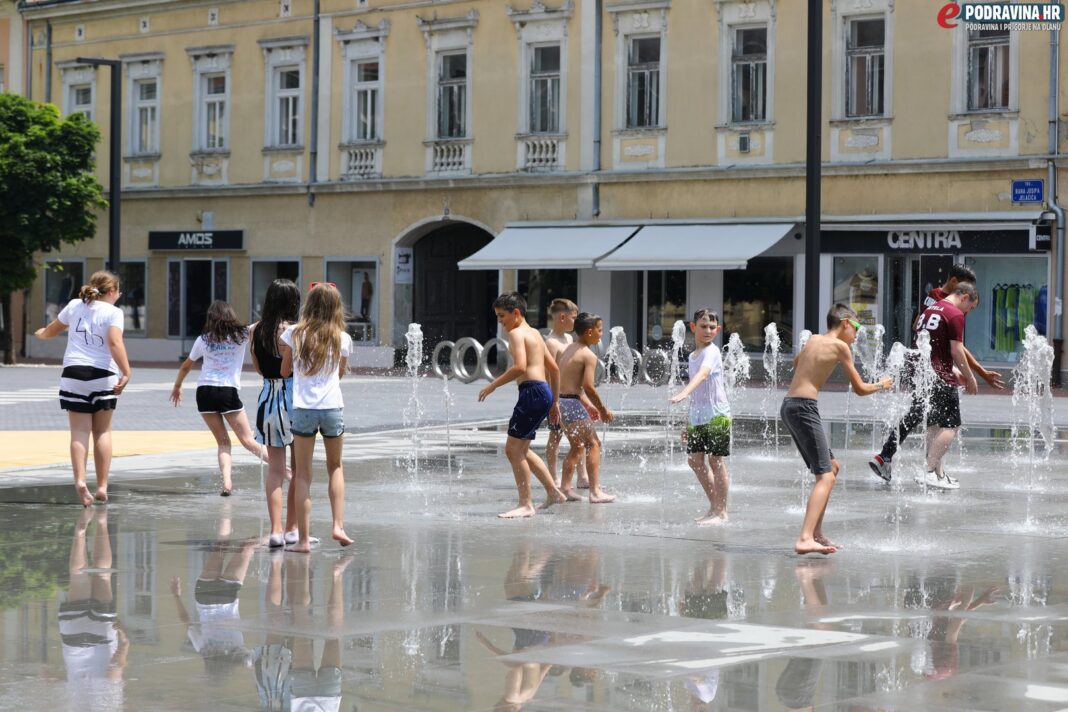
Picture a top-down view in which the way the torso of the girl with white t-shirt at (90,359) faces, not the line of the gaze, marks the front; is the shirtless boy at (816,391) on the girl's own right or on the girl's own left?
on the girl's own right

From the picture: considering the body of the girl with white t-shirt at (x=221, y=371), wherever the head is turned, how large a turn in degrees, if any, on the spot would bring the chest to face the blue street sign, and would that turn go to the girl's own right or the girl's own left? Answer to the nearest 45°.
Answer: approximately 45° to the girl's own right

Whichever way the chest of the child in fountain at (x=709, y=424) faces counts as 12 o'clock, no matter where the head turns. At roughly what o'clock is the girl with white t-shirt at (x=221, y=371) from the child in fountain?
The girl with white t-shirt is roughly at 2 o'clock from the child in fountain.

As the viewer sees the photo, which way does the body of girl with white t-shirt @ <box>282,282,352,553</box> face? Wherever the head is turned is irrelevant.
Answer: away from the camera

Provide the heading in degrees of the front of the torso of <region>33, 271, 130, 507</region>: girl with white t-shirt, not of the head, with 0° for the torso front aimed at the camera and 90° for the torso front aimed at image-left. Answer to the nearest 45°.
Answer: approximately 180°

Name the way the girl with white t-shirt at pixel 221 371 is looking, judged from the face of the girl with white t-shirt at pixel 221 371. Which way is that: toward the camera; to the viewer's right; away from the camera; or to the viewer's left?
away from the camera

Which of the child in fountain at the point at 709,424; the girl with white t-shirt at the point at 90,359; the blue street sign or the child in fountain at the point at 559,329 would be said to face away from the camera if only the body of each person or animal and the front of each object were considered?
the girl with white t-shirt

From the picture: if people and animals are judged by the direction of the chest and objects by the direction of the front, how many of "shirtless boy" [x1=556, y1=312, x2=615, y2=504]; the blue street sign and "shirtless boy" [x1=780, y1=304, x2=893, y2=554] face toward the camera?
1

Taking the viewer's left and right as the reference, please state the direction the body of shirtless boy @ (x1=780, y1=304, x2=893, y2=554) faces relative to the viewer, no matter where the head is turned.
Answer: facing to the right of the viewer

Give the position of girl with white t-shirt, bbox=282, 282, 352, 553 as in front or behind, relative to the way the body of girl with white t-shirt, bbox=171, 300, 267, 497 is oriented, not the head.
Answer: behind

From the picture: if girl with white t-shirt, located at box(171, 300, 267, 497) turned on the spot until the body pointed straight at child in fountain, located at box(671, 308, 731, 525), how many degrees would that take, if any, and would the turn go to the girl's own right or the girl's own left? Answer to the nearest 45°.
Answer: approximately 135° to the girl's own right

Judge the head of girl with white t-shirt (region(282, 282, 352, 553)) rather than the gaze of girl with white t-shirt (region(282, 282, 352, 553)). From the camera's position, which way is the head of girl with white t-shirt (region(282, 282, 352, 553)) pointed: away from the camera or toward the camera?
away from the camera

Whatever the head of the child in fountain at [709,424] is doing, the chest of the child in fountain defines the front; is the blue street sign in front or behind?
behind
